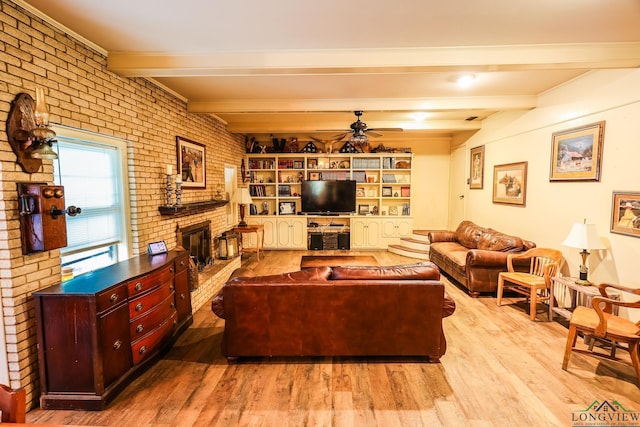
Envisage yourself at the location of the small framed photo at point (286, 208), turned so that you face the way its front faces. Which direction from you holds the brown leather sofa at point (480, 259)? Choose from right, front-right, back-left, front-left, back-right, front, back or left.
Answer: front-left

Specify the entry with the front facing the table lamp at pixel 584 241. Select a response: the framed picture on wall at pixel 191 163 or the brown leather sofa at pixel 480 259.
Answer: the framed picture on wall

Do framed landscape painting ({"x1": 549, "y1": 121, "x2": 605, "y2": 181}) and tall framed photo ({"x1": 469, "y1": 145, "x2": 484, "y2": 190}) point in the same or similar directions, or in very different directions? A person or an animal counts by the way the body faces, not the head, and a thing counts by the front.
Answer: same or similar directions

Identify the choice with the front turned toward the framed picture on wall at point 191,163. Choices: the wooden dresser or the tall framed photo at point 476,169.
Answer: the tall framed photo

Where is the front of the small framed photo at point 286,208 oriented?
toward the camera

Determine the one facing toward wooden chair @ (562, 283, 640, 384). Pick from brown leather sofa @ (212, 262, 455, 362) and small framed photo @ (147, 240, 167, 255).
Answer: the small framed photo

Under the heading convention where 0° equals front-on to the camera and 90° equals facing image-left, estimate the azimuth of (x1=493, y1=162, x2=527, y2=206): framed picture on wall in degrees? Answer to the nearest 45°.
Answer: approximately 45°

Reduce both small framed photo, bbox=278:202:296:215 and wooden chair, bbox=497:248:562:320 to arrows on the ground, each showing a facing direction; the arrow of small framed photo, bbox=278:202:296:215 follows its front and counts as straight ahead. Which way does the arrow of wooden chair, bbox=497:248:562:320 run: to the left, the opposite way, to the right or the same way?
to the right

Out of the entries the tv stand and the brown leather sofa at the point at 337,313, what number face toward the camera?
1

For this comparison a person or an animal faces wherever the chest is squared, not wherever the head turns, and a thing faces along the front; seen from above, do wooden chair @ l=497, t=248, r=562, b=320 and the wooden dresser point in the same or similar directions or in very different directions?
very different directions

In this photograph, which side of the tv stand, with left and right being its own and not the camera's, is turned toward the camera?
front

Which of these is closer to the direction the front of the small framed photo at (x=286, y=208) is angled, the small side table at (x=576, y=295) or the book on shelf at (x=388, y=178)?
the small side table

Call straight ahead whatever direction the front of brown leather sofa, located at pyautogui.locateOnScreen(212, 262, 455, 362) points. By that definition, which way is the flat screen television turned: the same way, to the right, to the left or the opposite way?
the opposite way

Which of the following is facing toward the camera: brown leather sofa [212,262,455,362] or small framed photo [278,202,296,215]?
the small framed photo

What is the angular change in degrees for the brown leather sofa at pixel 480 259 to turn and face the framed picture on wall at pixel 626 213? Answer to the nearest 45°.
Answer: approximately 90° to its left

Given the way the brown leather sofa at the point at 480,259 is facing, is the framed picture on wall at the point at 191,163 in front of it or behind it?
in front

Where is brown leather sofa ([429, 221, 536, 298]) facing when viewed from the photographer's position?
facing the viewer and to the left of the viewer

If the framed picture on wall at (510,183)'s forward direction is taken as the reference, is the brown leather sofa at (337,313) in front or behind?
in front

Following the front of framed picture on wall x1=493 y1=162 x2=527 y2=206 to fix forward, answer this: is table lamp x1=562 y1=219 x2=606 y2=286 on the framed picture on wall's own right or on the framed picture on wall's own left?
on the framed picture on wall's own left

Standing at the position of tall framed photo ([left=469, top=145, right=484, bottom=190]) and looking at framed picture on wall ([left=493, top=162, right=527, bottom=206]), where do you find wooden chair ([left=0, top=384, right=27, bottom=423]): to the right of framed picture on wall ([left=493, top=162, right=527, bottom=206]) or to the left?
right
